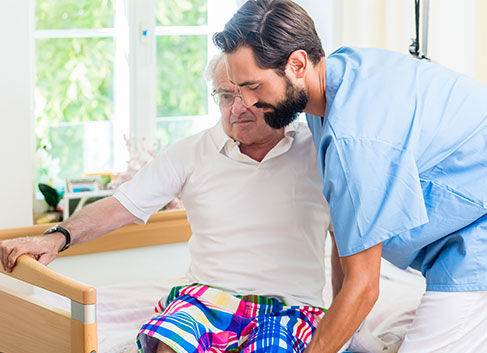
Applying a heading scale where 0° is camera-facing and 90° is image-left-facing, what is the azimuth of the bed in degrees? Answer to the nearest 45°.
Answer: approximately 45°

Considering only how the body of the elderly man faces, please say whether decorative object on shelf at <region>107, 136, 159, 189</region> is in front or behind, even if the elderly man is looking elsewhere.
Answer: behind

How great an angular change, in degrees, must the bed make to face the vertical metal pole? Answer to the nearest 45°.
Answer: approximately 180°
